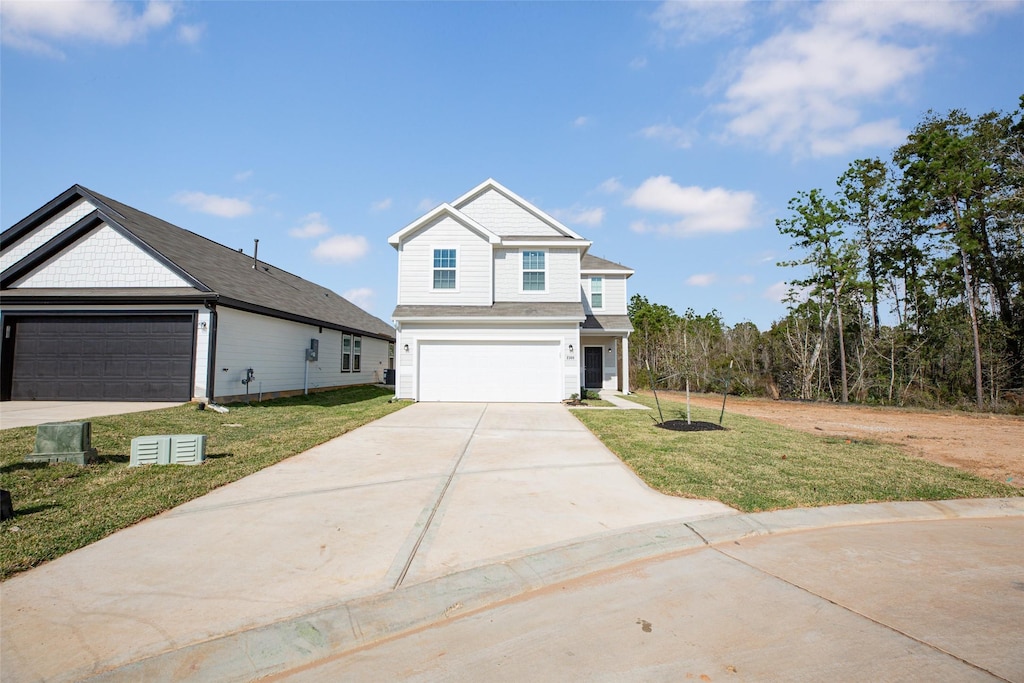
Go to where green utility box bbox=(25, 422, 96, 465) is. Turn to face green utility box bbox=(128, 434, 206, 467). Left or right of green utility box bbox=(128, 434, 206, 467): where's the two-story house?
left

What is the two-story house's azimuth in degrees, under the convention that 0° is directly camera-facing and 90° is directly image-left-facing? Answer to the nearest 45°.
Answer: approximately 0°

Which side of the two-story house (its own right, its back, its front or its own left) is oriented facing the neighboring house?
right

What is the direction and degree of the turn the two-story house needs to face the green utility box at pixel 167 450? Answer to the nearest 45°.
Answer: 0° — it already faces it

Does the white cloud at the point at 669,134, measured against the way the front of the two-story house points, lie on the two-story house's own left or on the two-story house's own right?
on the two-story house's own left

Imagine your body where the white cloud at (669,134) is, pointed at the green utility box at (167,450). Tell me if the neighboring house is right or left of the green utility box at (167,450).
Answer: right

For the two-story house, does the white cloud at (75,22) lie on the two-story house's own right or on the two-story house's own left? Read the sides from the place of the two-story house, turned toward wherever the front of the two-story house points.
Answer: on the two-story house's own right
